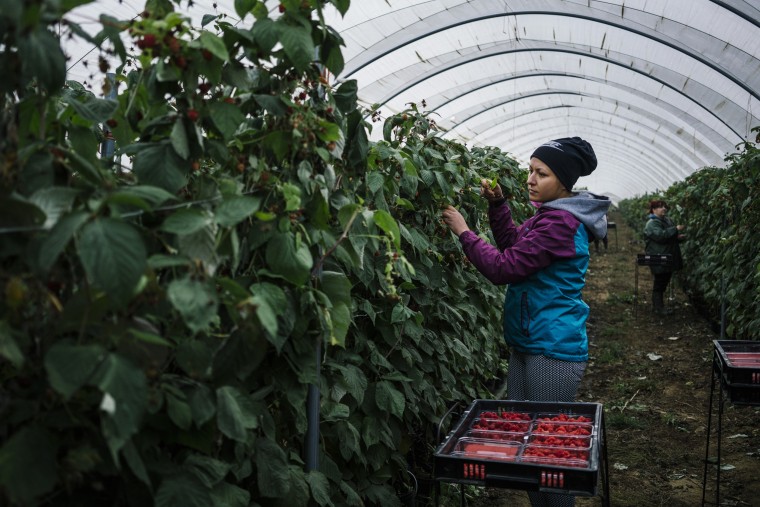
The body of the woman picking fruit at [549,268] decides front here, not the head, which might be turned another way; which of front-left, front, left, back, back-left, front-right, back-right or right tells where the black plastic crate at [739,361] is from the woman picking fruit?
back-right

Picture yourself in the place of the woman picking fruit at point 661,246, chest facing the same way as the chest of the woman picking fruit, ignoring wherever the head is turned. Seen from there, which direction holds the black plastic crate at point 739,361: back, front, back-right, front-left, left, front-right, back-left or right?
right

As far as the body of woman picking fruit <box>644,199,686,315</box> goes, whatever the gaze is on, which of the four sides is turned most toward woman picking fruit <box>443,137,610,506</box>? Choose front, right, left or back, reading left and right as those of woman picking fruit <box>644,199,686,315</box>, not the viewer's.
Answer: right

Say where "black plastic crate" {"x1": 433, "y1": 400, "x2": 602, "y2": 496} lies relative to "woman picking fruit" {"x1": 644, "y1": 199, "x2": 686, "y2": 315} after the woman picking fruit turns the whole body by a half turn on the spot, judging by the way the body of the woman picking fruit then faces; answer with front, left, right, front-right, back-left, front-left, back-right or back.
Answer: left

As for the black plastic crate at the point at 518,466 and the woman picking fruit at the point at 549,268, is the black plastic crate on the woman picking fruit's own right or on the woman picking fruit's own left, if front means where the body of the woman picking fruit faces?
on the woman picking fruit's own left

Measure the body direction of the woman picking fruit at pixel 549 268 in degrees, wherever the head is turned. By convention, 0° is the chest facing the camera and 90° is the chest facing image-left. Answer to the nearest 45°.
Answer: approximately 90°

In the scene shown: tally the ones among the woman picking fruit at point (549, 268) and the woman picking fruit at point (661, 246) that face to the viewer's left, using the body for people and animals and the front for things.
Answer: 1

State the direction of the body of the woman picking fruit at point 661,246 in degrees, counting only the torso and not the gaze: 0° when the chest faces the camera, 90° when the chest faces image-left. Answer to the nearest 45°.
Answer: approximately 270°

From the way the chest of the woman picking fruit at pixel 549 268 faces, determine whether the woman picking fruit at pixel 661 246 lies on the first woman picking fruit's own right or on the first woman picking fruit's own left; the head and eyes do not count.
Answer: on the first woman picking fruit's own right

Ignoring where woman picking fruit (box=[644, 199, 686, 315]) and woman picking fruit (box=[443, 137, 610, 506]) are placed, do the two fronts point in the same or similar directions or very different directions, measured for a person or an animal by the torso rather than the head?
very different directions

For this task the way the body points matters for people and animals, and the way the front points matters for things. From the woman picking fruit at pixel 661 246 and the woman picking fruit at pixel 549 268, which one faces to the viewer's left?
the woman picking fruit at pixel 549 268
